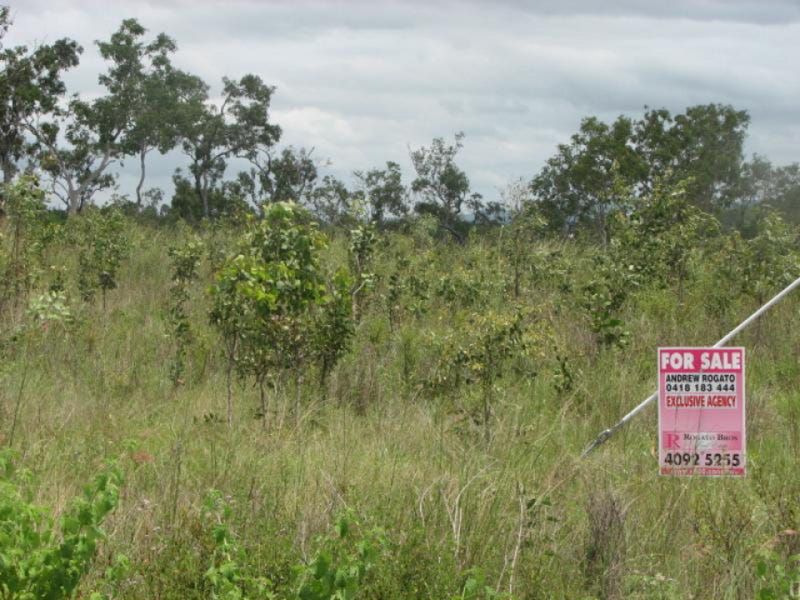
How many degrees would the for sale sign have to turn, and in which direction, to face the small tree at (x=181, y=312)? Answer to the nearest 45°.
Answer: approximately 135° to its right

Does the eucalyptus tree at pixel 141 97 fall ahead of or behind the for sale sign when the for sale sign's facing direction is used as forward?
behind

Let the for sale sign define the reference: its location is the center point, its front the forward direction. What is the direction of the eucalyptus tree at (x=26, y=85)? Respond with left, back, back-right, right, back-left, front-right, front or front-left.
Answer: back-right

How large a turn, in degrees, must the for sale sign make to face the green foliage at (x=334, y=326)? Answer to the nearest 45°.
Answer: approximately 135° to its right

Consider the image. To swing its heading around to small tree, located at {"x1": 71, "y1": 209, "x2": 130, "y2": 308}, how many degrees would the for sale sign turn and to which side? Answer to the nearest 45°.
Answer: approximately 135° to its right

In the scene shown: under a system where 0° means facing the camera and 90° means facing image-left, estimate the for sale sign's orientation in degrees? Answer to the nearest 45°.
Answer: approximately 0°

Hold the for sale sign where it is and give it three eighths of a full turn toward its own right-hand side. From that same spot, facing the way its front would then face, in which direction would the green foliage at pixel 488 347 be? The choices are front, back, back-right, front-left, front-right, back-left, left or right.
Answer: front

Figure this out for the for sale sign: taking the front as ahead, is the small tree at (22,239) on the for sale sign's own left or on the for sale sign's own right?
on the for sale sign's own right

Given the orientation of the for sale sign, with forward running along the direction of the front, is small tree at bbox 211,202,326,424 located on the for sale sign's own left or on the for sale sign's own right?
on the for sale sign's own right
